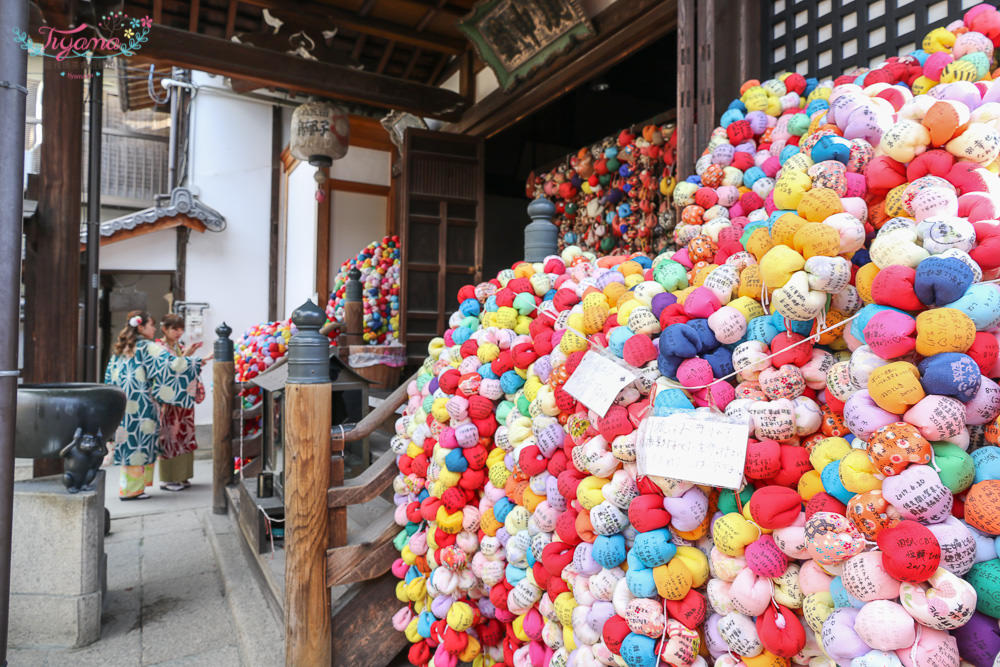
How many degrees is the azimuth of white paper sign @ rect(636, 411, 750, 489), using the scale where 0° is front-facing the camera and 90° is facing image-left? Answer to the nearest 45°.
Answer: approximately 0°

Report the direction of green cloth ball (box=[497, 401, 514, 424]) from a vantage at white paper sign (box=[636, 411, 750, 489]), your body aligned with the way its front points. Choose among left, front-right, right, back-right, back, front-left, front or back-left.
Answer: back-right

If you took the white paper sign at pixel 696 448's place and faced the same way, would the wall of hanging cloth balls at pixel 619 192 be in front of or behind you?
behind

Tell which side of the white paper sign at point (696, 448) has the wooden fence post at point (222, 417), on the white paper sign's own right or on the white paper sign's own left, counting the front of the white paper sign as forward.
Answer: on the white paper sign's own right

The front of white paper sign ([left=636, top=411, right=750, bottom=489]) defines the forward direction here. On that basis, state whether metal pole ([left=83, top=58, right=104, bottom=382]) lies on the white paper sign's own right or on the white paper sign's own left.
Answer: on the white paper sign's own right
